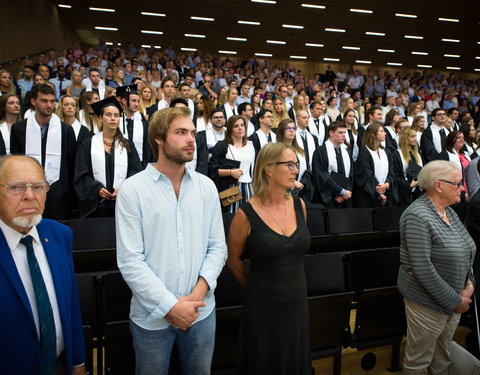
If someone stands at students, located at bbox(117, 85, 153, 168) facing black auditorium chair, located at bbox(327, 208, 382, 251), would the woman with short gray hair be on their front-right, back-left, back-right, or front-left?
front-right

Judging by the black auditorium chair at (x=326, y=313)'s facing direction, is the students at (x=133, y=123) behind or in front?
behind

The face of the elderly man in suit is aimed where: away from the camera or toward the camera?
toward the camera

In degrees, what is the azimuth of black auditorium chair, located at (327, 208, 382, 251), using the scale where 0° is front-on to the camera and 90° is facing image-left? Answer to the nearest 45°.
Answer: approximately 315°

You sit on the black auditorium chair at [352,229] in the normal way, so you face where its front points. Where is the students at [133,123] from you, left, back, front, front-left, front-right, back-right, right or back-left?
back-right

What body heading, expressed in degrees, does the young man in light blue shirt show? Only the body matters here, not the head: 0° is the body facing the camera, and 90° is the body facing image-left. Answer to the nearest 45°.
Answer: approximately 315°

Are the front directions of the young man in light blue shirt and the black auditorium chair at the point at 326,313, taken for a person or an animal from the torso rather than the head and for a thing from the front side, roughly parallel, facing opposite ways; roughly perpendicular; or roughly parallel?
roughly parallel
